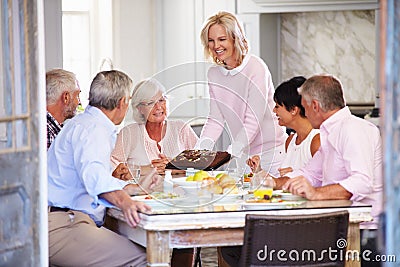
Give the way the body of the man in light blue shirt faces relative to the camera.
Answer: to the viewer's right

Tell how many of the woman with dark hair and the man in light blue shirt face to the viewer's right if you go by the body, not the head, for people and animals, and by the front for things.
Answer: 1

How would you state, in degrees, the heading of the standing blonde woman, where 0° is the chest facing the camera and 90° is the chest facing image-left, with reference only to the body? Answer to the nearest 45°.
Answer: approximately 45°

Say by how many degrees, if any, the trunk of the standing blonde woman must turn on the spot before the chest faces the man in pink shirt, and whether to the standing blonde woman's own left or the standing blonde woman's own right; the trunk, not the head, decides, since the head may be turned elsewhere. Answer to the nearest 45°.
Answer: approximately 90° to the standing blonde woman's own left

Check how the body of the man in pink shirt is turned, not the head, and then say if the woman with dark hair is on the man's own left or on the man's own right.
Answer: on the man's own right

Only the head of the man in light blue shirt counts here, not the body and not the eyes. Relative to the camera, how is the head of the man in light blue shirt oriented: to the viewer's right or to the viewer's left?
to the viewer's right

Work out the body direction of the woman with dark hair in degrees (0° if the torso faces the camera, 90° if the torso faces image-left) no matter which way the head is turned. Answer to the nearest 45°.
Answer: approximately 45°

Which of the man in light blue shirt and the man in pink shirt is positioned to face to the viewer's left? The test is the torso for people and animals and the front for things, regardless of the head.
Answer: the man in pink shirt

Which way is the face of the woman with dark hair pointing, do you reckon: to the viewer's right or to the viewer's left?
to the viewer's left

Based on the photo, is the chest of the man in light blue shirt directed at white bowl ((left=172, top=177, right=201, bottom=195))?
yes

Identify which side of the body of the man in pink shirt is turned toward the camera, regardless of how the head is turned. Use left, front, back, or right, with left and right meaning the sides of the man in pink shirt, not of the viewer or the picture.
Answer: left
